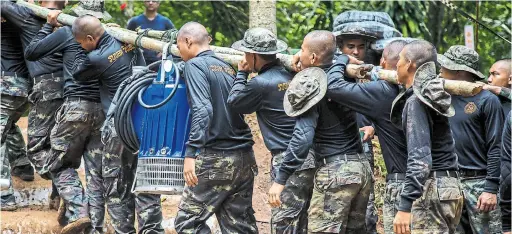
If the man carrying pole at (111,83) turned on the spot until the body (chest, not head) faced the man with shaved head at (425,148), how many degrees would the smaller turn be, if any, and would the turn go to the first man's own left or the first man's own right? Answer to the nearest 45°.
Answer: approximately 180°

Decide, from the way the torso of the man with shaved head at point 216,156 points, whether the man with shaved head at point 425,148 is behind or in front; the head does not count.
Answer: behind

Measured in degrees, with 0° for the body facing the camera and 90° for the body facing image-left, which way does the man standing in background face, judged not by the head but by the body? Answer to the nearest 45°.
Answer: approximately 0°

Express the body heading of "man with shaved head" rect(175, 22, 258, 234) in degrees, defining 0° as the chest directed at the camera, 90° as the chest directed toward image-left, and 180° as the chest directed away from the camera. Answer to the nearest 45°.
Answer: approximately 135°

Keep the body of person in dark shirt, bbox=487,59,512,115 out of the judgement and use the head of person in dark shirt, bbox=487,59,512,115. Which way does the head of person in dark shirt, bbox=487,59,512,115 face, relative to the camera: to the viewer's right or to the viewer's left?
to the viewer's left

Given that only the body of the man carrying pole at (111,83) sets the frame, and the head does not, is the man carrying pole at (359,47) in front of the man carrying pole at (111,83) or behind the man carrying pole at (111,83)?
behind

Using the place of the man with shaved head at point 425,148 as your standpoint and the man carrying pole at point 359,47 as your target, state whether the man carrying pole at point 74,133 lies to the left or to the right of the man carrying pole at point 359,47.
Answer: left
